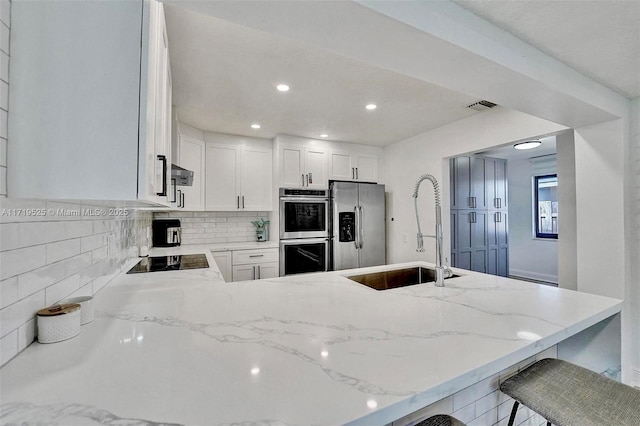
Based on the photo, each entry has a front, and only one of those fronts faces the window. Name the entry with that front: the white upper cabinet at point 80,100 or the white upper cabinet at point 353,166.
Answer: the white upper cabinet at point 80,100

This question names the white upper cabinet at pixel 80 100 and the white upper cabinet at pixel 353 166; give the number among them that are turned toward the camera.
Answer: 1

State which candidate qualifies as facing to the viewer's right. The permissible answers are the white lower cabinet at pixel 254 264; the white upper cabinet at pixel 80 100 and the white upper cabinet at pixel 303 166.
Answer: the white upper cabinet at pixel 80 100

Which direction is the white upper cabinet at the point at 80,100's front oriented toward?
to the viewer's right

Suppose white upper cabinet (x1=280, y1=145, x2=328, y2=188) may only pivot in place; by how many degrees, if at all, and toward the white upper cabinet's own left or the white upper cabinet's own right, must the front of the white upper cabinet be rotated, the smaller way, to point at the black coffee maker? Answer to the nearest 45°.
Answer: approximately 90° to the white upper cabinet's own right

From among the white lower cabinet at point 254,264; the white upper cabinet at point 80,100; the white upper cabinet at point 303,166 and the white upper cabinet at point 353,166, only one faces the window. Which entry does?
the white upper cabinet at point 80,100

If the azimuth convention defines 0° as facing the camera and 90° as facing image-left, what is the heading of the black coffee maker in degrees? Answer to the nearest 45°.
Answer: approximately 315°

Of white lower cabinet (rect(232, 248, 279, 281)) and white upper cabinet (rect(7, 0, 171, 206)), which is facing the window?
the white upper cabinet
